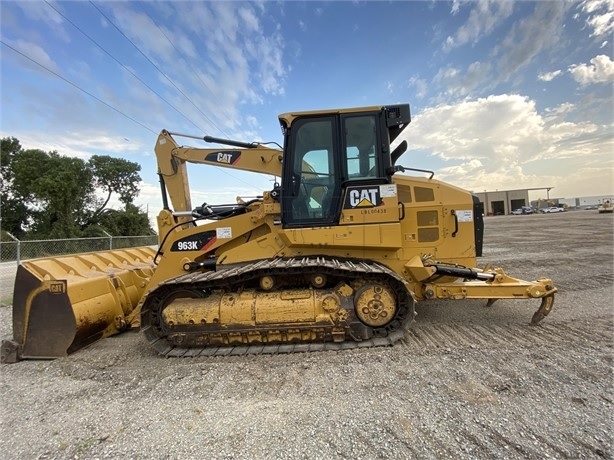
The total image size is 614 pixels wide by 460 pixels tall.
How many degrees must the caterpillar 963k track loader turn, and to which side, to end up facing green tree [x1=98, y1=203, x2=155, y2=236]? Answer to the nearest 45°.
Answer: approximately 45° to its right

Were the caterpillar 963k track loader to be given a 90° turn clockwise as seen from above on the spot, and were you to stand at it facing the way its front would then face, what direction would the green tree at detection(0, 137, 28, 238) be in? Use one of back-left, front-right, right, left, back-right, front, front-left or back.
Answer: front-left

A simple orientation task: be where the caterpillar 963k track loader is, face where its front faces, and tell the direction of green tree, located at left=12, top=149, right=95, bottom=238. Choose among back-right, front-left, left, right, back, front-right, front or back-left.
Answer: front-right

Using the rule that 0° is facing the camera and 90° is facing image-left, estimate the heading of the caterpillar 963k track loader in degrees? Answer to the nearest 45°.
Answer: approximately 90°

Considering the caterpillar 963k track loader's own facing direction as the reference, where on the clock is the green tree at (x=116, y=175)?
The green tree is roughly at 2 o'clock from the caterpillar 963k track loader.
